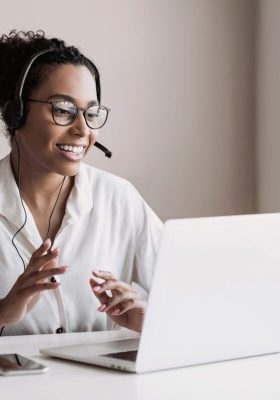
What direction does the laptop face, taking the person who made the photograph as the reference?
facing away from the viewer and to the left of the viewer

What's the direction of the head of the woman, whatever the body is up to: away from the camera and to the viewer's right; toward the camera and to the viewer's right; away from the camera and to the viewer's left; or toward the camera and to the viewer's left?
toward the camera and to the viewer's right
